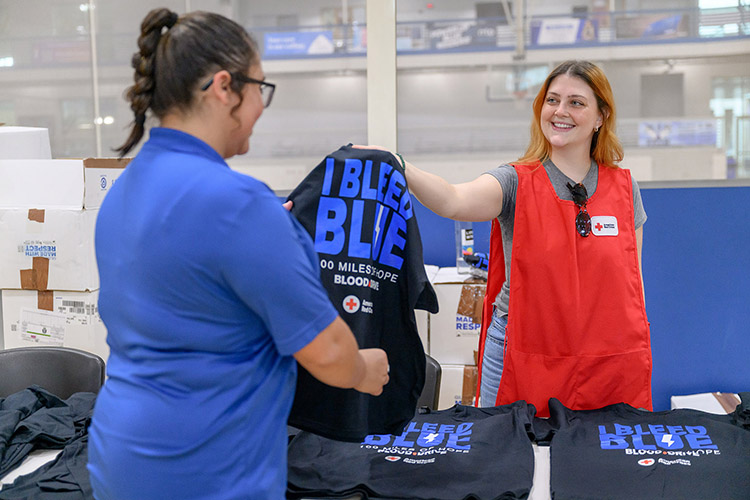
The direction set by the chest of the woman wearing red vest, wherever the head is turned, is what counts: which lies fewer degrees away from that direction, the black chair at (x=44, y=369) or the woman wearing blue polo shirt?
the woman wearing blue polo shirt

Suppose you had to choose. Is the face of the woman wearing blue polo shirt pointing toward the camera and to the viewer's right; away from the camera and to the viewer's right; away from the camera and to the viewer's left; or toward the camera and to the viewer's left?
away from the camera and to the viewer's right

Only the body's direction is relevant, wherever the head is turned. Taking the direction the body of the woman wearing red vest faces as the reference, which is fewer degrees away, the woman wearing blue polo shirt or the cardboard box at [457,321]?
the woman wearing blue polo shirt

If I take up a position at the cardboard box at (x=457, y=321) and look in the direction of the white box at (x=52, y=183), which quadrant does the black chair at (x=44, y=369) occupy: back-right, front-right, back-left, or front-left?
front-left

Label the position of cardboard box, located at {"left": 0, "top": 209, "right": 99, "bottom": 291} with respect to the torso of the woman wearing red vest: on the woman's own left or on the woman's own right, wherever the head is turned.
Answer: on the woman's own right

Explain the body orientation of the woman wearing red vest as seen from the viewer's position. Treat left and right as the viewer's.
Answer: facing the viewer

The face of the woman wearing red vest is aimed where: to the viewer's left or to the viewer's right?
to the viewer's left

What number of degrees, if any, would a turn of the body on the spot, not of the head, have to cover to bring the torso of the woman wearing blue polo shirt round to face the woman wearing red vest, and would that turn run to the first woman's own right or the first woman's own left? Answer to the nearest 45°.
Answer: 0° — they already face them

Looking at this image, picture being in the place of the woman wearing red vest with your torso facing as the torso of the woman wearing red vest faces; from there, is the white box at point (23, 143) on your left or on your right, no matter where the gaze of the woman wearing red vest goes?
on your right
